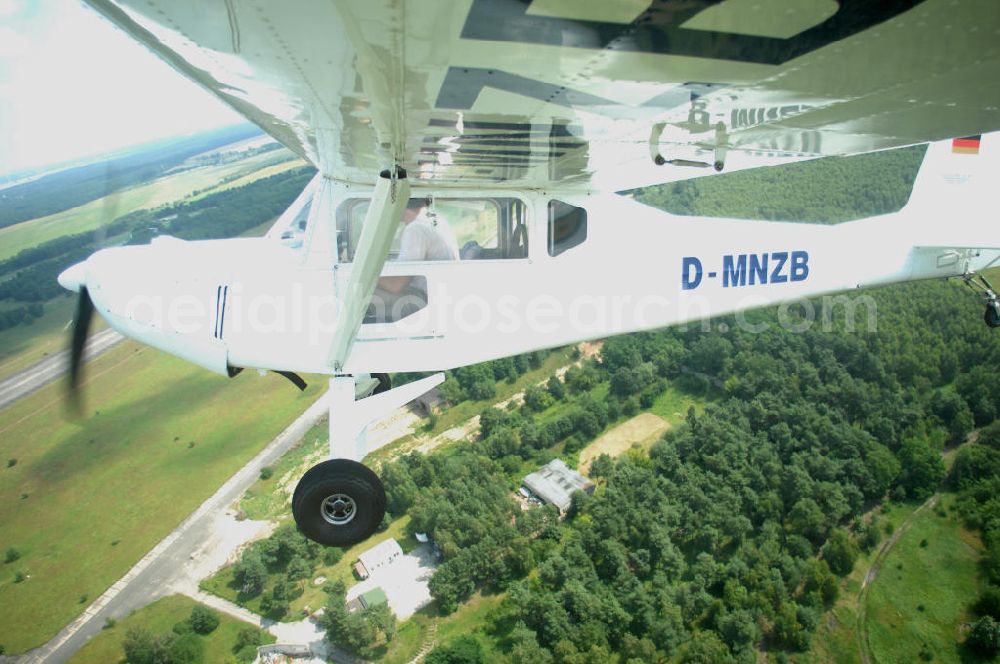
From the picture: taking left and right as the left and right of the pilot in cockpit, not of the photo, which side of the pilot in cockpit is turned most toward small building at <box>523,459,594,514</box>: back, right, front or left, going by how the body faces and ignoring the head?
right

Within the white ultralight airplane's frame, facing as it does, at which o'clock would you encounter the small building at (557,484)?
The small building is roughly at 3 o'clock from the white ultralight airplane.

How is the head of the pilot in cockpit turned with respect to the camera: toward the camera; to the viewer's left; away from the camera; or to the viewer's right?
to the viewer's left

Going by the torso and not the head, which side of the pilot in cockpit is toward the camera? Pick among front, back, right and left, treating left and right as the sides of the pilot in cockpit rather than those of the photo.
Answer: left

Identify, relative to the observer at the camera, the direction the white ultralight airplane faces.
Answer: facing to the left of the viewer

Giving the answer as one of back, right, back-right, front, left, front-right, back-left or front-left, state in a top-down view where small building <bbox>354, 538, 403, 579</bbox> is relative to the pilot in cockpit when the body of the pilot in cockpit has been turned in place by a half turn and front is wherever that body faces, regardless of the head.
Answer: left
